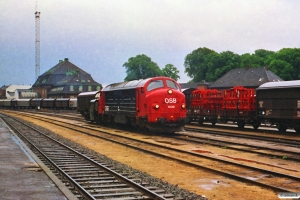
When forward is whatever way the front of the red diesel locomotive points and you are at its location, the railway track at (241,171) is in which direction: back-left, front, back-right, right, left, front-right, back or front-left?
front-right

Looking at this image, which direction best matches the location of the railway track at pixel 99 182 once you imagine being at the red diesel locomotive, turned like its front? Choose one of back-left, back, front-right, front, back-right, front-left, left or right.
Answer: front-right

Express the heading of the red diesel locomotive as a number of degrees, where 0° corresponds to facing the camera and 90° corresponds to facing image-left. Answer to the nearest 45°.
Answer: approximately 315°
